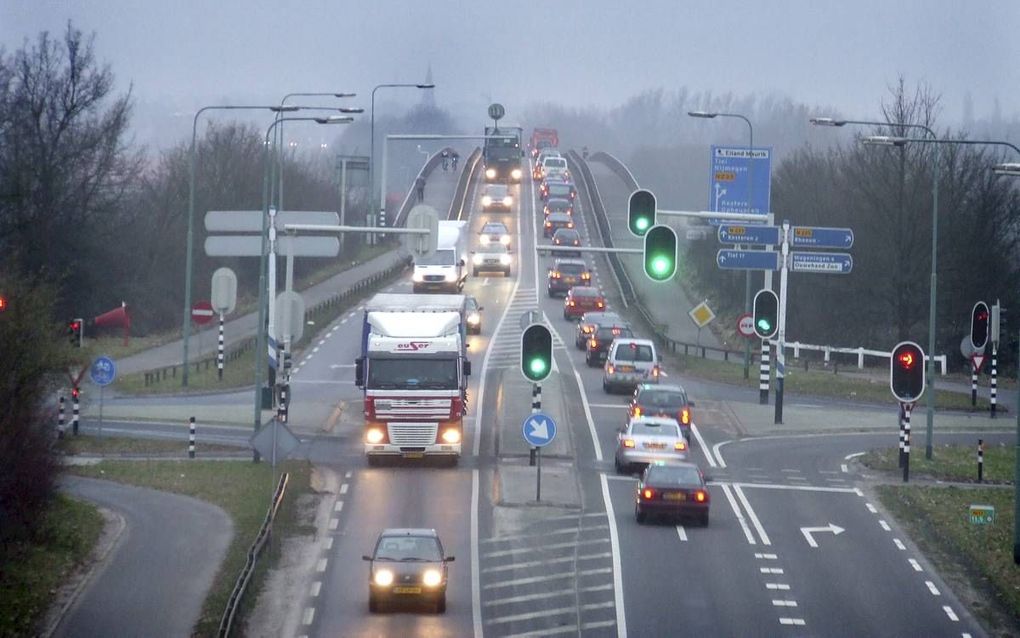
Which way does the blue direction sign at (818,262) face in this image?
toward the camera

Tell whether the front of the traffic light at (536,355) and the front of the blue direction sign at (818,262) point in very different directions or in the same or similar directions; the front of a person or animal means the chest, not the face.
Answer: same or similar directions

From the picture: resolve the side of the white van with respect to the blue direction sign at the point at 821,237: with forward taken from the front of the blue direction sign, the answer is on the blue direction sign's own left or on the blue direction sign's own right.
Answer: on the blue direction sign's own right

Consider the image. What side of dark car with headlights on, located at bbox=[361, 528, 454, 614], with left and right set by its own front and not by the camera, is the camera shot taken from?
front

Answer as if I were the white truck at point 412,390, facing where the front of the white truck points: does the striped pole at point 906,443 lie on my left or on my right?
on my left

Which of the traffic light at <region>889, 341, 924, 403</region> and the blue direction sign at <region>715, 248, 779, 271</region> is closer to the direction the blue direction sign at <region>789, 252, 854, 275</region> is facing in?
the traffic light

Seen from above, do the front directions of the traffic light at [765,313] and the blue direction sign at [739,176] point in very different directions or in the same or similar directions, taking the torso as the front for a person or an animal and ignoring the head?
same or similar directions

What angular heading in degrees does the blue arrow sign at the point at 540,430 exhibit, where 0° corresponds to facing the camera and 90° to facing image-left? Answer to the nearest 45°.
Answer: approximately 0°

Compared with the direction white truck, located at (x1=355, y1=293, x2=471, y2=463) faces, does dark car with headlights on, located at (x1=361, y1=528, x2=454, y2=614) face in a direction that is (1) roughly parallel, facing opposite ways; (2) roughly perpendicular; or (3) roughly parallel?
roughly parallel

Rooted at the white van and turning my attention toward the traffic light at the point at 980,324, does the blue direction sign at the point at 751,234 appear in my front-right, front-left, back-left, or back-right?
front-right

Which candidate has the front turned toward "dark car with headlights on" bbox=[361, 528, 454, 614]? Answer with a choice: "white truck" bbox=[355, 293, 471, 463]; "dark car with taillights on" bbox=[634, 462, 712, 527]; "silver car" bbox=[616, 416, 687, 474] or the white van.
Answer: the white truck

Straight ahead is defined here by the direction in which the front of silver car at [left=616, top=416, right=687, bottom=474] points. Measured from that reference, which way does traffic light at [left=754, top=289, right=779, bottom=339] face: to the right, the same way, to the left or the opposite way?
the opposite way

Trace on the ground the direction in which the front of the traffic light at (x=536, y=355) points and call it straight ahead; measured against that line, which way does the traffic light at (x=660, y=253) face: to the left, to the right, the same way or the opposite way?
the same way

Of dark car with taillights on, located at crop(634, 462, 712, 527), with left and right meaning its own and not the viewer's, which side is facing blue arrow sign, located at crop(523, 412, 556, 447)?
left

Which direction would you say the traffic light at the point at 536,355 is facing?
toward the camera

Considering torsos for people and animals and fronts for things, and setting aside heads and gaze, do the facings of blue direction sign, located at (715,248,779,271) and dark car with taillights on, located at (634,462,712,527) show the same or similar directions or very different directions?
very different directions

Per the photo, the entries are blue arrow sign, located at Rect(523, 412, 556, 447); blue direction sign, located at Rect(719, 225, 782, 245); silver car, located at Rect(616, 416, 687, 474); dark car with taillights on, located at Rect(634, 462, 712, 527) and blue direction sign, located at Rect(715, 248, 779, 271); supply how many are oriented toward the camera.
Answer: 3
